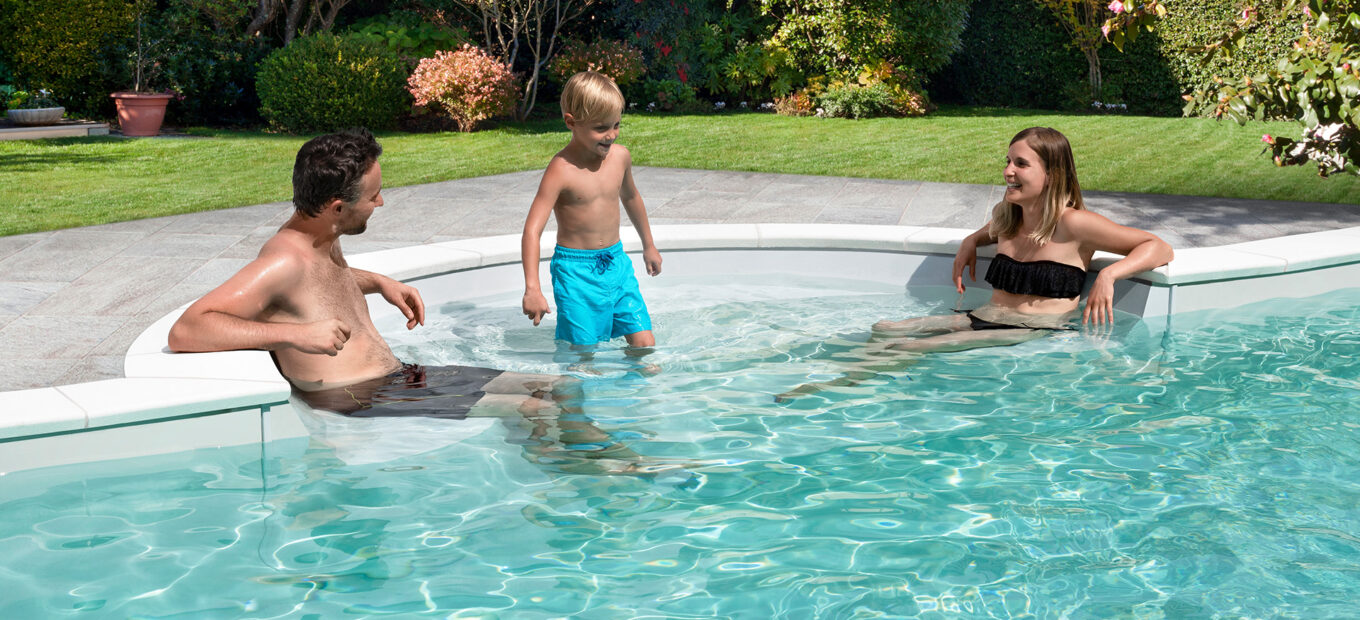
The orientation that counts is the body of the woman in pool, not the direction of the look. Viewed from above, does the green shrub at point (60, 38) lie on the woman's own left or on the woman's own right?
on the woman's own right

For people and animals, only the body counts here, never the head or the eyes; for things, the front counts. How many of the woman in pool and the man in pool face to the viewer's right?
1

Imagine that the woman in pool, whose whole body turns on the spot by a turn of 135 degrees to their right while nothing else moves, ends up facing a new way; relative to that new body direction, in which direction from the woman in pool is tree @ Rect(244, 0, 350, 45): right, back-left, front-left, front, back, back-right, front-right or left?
front-left

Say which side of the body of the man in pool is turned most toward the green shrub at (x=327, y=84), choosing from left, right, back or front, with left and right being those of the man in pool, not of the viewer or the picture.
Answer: left

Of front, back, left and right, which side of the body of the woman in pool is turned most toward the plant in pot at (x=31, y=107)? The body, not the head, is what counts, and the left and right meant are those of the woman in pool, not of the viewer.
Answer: right

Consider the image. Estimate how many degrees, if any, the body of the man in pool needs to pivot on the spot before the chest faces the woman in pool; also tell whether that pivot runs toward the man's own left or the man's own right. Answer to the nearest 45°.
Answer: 0° — they already face them

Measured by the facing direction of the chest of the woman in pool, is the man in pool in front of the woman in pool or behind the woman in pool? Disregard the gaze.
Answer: in front

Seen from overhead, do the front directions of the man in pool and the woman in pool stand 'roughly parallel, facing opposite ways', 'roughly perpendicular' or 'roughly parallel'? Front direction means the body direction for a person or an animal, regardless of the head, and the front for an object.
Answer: roughly parallel, facing opposite ways

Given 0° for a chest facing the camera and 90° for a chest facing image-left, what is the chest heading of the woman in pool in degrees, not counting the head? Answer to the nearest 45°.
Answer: approximately 45°

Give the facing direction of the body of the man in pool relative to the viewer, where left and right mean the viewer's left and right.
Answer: facing to the right of the viewer

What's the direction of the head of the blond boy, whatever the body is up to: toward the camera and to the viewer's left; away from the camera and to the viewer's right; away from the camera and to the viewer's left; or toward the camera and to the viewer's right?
toward the camera and to the viewer's right
